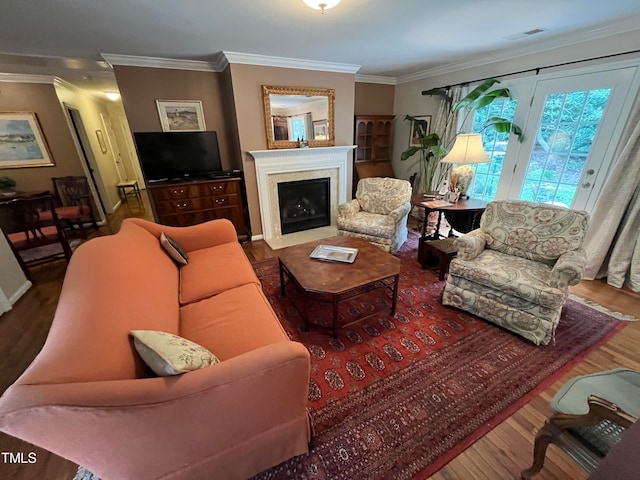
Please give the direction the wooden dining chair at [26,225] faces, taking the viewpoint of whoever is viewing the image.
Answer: facing away from the viewer and to the left of the viewer

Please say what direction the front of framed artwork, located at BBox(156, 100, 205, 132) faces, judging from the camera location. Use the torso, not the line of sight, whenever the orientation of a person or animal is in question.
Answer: facing the viewer

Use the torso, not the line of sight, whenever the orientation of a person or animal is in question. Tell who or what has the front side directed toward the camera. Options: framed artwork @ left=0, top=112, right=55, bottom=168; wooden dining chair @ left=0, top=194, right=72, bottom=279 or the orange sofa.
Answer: the framed artwork

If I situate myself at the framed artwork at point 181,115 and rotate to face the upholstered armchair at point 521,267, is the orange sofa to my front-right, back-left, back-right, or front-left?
front-right

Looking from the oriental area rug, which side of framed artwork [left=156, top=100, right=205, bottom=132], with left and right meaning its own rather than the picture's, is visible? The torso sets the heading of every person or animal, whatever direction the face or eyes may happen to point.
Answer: front

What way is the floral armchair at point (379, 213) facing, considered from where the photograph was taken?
facing the viewer and to the left of the viewer

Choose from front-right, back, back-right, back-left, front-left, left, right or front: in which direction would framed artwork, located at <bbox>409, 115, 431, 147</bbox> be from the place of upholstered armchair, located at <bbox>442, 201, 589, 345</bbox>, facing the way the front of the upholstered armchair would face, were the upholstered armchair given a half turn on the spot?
left

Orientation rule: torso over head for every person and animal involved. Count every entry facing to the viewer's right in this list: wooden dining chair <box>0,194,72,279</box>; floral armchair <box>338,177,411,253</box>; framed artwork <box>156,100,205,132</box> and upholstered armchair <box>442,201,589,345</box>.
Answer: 0

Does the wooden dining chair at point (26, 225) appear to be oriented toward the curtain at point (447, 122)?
no

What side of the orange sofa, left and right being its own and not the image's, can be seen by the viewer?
right

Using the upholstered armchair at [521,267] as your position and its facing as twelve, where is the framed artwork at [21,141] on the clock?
The framed artwork is roughly at 1 o'clock from the upholstered armchair.

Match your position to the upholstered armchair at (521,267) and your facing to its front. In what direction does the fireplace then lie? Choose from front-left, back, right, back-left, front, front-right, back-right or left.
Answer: front-right

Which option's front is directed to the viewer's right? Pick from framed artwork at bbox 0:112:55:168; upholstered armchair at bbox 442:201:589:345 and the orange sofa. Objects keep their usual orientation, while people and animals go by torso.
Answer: the orange sofa

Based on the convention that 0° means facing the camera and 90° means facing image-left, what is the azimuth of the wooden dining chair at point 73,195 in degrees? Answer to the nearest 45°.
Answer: approximately 45°
